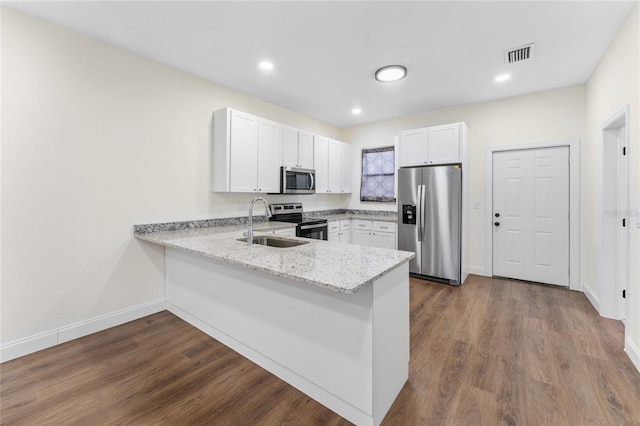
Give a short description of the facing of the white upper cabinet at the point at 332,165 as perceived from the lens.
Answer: facing the viewer and to the right of the viewer

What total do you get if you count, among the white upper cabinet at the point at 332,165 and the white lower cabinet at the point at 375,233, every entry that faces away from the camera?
0

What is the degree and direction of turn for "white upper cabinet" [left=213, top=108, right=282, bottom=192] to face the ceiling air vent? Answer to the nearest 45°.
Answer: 0° — it already faces it

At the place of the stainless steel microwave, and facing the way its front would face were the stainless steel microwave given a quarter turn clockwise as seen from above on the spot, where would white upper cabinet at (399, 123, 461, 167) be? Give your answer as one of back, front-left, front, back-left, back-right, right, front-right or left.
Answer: back-left

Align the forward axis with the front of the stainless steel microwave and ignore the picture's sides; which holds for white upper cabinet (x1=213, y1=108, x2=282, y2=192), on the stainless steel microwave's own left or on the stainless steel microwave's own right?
on the stainless steel microwave's own right

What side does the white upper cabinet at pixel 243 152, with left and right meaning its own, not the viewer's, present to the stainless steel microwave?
left

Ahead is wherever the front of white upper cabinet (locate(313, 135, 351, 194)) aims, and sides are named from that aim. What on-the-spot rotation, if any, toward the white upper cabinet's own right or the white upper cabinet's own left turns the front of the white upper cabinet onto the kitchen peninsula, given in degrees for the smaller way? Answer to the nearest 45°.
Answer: approximately 45° to the white upper cabinet's own right

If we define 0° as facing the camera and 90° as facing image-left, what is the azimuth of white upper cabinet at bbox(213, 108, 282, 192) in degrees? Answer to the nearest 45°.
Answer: approximately 315°

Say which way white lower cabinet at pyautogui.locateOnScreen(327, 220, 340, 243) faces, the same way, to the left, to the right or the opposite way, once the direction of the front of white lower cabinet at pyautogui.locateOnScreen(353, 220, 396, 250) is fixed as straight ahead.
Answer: to the left

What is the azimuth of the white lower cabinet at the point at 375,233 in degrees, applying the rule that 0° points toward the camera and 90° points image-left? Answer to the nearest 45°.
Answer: approximately 45°
